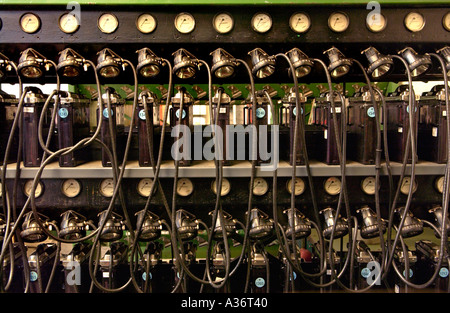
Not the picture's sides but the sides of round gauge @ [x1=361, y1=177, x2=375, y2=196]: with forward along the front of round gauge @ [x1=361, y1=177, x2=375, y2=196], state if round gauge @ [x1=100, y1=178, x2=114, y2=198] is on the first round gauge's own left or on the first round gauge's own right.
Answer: on the first round gauge's own right

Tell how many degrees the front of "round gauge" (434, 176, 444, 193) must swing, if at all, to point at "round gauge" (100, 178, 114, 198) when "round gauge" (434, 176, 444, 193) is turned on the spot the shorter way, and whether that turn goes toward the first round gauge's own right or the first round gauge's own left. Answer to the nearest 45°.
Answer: approximately 45° to the first round gauge's own right

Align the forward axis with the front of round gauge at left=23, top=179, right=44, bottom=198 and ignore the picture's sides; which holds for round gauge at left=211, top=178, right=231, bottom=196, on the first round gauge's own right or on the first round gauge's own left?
on the first round gauge's own left

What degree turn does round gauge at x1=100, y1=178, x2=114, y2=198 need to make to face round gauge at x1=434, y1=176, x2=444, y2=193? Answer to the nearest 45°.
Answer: approximately 90° to its left

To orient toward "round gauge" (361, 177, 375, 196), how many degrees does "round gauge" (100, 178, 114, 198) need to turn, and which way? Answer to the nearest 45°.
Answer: approximately 90° to its left

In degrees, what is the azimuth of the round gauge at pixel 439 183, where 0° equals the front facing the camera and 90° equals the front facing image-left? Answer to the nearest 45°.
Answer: approximately 0°

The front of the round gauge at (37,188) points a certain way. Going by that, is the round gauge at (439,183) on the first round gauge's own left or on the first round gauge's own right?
on the first round gauge's own left
